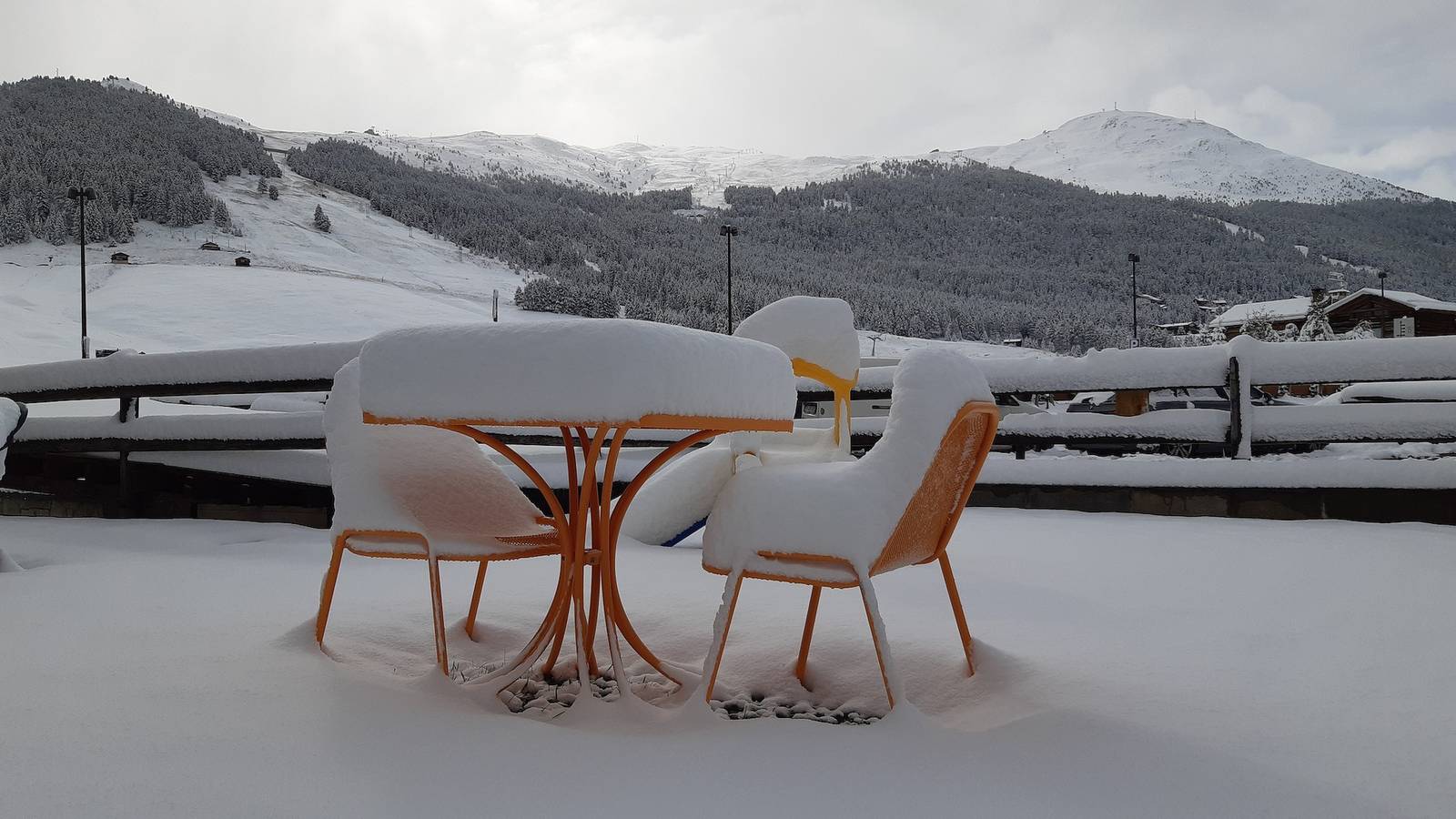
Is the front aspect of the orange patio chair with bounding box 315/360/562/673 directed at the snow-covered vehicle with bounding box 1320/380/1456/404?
no

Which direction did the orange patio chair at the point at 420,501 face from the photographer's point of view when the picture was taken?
facing the viewer and to the right of the viewer

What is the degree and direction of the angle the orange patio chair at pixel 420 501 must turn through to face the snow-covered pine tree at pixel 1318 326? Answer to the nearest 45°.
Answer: approximately 90° to its left

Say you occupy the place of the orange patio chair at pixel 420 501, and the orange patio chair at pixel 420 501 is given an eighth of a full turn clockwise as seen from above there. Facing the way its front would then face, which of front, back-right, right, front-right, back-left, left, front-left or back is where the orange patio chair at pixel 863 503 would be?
front-left

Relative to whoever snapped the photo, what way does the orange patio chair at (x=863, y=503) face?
facing away from the viewer and to the left of the viewer
